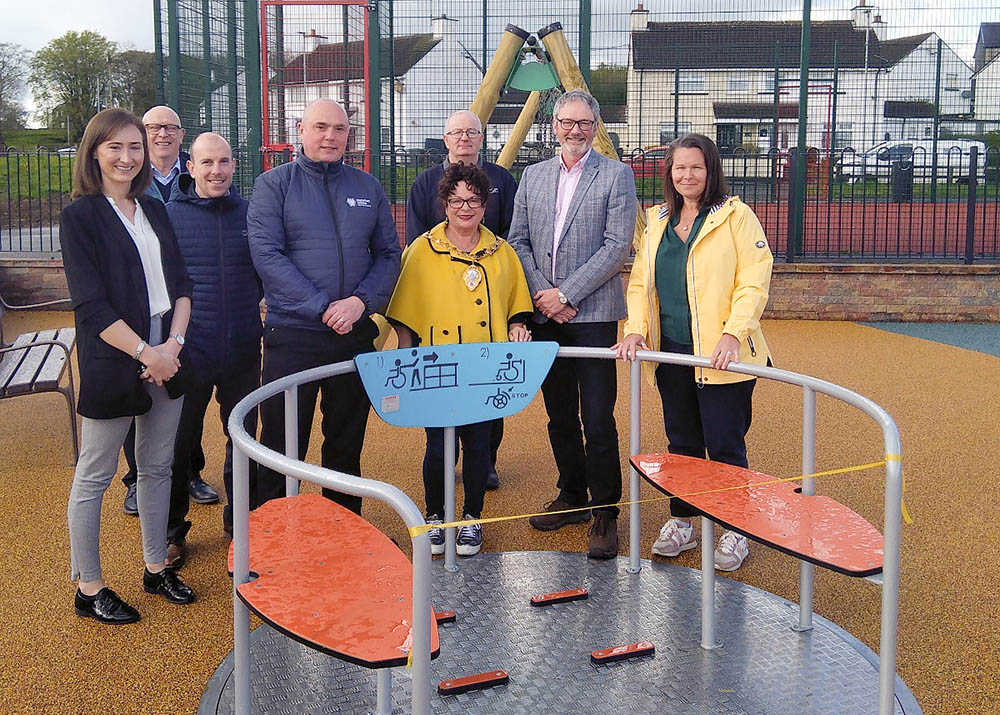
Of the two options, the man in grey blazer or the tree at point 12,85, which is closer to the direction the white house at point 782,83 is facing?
the man in grey blazer

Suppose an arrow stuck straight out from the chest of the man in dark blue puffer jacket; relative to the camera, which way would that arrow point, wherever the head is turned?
toward the camera

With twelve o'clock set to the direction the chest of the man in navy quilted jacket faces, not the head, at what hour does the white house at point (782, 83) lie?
The white house is roughly at 7 o'clock from the man in navy quilted jacket.

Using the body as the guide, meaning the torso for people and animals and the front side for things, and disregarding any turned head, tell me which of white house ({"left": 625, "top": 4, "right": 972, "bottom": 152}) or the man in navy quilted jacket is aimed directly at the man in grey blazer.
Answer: the white house

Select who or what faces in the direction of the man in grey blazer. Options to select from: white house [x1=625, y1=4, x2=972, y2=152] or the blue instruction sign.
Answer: the white house

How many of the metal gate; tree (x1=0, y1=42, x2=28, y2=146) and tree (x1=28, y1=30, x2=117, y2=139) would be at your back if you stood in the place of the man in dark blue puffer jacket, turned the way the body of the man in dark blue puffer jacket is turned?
3

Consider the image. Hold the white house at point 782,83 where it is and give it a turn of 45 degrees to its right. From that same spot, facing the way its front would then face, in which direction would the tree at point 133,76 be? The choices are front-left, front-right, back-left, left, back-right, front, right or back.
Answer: right

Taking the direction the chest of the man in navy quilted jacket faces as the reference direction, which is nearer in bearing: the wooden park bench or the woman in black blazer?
the woman in black blazer

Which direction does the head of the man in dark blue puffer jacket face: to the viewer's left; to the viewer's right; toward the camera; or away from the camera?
toward the camera

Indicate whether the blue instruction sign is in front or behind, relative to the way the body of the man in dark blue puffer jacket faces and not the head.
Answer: in front

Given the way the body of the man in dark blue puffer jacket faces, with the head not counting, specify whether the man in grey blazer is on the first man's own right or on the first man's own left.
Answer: on the first man's own left

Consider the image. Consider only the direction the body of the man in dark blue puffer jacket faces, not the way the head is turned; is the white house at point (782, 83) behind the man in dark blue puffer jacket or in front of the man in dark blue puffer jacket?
behind

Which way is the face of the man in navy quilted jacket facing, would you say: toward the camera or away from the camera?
toward the camera

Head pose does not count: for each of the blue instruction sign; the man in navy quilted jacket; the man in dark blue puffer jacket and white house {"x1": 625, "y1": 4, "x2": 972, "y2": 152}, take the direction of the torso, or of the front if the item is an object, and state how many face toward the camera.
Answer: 4

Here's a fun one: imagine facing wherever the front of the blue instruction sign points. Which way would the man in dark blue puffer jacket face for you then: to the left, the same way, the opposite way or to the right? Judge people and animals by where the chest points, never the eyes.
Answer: the same way

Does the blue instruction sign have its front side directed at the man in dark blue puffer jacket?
no

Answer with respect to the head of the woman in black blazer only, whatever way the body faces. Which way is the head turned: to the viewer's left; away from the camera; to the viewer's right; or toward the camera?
toward the camera

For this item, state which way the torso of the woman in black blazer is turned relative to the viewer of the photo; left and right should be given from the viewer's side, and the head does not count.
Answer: facing the viewer and to the right of the viewer

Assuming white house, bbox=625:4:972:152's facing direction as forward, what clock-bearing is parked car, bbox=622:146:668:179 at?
The parked car is roughly at 1 o'clock from the white house.

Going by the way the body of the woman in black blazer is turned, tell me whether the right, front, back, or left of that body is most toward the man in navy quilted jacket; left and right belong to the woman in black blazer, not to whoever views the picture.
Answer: left

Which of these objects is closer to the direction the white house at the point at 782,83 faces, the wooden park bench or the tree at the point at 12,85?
the wooden park bench

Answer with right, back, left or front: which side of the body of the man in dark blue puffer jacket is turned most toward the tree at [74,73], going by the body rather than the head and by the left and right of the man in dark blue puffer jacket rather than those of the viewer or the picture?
back

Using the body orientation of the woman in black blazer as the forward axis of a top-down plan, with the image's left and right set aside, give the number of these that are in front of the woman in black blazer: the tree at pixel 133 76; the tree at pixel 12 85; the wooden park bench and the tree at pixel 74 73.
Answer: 0

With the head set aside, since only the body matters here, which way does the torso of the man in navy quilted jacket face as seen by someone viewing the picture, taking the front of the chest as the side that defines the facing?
toward the camera

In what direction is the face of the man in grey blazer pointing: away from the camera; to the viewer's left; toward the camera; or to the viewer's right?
toward the camera
